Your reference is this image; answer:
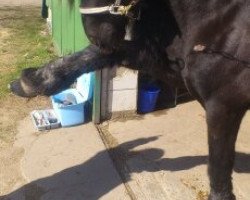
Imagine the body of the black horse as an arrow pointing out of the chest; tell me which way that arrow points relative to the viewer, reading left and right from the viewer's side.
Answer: facing to the left of the viewer

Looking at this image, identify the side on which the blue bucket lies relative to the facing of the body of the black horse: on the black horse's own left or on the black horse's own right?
on the black horse's own right

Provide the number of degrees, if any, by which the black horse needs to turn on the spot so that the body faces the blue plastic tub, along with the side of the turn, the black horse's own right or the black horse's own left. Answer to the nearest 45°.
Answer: approximately 45° to the black horse's own right
